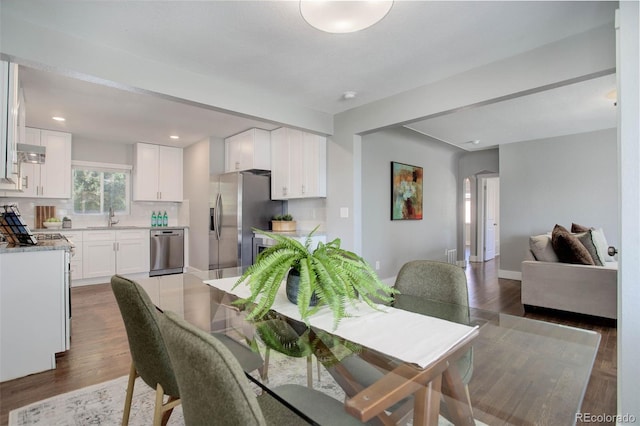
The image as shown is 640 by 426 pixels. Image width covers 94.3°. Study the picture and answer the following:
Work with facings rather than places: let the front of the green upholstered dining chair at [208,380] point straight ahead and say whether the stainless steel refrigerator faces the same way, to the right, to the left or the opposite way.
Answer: the opposite way

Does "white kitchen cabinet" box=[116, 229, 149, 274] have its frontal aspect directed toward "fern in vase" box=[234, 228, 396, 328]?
yes

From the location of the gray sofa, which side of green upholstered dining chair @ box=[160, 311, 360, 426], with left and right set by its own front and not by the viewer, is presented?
front

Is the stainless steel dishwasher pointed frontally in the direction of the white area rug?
yes

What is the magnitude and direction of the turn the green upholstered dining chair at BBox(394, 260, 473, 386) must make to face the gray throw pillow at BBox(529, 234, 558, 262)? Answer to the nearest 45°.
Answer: approximately 180°

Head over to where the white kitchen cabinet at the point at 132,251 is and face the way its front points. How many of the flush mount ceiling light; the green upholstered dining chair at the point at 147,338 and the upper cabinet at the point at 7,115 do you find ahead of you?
3

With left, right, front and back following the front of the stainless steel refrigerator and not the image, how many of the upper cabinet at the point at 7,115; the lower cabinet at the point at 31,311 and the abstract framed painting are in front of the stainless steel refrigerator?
2

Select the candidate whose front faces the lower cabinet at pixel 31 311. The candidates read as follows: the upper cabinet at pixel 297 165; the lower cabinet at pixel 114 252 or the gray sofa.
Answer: the lower cabinet at pixel 114 252

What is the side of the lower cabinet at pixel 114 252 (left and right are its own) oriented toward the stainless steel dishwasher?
left

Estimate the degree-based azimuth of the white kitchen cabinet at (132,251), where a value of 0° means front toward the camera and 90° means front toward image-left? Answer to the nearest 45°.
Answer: approximately 0°
